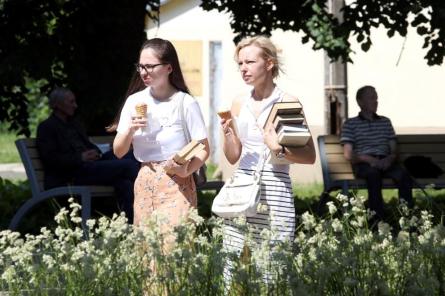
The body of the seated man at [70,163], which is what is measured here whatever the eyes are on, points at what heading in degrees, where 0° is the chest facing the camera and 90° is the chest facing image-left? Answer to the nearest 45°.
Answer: approximately 270°

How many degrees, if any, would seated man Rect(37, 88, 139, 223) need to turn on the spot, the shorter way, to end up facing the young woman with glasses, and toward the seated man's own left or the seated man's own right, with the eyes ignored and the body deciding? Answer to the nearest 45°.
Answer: approximately 90° to the seated man's own right

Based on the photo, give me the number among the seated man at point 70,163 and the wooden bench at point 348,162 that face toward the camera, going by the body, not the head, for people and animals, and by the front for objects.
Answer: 1

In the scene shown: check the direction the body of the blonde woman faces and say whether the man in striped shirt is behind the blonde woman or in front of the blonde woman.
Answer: behind

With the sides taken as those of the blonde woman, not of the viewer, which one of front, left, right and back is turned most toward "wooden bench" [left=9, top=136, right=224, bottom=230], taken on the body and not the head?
right

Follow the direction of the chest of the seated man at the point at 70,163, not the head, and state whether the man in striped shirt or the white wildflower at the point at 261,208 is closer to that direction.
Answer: the man in striped shirt

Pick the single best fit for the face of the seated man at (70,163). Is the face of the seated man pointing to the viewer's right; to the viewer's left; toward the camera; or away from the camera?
to the viewer's right

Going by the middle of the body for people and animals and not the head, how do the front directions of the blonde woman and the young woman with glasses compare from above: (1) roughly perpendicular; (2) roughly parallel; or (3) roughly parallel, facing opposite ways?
roughly parallel

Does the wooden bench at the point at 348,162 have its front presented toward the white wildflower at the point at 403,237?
yes

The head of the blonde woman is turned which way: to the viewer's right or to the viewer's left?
to the viewer's left

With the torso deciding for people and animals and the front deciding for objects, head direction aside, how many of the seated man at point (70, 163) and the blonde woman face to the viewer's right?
1

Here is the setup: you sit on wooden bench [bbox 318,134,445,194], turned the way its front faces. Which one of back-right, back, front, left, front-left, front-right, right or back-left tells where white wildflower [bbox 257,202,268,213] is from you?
front

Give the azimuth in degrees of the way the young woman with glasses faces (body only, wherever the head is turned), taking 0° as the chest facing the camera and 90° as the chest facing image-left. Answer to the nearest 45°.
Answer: approximately 45°

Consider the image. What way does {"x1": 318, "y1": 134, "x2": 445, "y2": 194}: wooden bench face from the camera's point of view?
toward the camera
